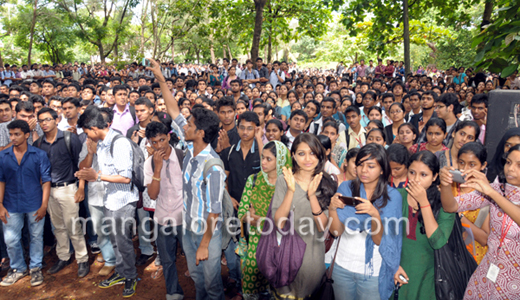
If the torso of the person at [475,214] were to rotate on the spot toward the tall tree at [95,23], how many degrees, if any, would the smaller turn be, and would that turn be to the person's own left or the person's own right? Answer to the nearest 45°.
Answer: approximately 90° to the person's own right

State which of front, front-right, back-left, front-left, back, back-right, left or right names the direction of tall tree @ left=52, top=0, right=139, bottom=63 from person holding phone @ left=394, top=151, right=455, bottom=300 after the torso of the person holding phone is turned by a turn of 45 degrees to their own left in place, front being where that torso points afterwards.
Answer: back-right

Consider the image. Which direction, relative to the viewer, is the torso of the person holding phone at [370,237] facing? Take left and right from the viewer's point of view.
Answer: facing the viewer and to the left of the viewer

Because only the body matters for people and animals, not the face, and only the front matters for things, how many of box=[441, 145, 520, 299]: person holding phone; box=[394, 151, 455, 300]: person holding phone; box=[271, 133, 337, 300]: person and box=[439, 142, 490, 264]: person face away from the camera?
0

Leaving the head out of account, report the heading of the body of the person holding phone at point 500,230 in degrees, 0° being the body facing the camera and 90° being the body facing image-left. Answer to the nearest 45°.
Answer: approximately 45°

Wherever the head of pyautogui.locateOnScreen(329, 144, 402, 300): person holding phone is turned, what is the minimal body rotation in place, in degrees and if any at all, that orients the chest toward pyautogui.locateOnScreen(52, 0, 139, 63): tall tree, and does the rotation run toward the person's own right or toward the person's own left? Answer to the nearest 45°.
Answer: approximately 90° to the person's own right

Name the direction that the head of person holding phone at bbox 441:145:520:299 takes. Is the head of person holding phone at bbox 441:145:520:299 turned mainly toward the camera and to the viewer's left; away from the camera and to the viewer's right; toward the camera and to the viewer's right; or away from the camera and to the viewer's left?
toward the camera and to the viewer's left

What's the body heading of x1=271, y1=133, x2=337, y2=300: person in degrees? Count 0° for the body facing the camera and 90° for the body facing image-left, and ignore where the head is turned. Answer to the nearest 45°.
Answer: approximately 0°

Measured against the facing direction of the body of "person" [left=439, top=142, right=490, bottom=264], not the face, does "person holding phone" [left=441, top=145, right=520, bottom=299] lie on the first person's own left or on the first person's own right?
on the first person's own left
